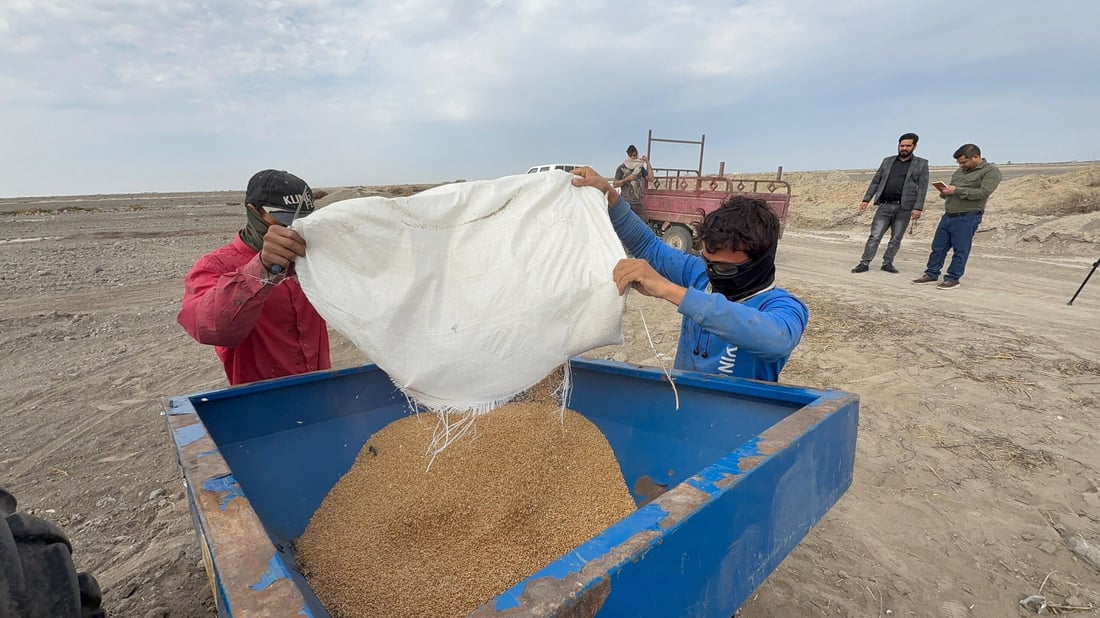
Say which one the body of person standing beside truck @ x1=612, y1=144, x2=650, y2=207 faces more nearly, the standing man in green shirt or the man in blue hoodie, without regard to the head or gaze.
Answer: the man in blue hoodie

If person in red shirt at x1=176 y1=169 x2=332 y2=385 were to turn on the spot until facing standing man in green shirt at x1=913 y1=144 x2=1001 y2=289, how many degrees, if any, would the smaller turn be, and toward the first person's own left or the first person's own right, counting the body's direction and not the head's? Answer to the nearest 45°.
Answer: approximately 45° to the first person's own left

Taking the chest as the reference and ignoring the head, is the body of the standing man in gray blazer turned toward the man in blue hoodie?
yes

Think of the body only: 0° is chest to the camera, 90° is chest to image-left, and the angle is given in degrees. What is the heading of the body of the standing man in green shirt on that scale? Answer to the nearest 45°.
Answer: approximately 45°

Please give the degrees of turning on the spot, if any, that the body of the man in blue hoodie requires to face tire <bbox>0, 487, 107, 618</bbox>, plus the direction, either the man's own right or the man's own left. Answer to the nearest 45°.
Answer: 0° — they already face it

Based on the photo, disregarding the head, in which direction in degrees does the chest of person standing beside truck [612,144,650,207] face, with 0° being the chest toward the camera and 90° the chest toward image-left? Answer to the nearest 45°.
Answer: approximately 0°

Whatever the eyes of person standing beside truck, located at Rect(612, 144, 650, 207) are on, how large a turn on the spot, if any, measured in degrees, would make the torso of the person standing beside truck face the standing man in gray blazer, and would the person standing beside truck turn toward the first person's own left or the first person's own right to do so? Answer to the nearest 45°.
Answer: approximately 45° to the first person's own left

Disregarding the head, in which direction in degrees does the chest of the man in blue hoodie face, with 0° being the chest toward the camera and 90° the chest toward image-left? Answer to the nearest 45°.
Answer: approximately 45°

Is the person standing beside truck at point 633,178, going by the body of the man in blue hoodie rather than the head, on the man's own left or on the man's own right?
on the man's own right

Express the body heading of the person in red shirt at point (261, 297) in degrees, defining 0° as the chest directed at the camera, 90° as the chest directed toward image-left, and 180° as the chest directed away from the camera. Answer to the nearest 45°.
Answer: approximately 315°

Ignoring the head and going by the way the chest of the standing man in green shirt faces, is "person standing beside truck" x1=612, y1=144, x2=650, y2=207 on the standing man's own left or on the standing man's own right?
on the standing man's own right

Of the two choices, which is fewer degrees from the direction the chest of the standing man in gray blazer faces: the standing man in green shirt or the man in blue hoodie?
the man in blue hoodie

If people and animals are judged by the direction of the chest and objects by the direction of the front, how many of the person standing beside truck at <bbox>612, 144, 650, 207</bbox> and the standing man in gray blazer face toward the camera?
2
